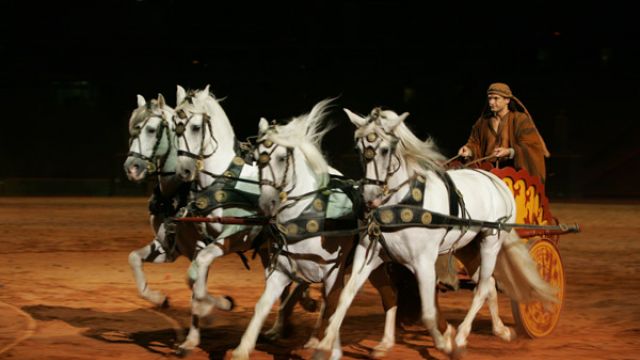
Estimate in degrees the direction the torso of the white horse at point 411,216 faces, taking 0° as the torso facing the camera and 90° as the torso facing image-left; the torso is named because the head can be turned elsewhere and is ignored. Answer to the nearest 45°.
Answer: approximately 45°

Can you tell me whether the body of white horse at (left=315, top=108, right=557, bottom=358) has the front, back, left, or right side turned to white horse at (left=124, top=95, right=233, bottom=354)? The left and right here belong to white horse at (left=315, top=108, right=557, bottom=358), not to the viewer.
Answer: right

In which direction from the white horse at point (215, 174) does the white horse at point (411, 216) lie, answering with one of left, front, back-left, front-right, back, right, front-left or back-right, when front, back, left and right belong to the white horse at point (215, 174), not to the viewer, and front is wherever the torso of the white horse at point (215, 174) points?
left

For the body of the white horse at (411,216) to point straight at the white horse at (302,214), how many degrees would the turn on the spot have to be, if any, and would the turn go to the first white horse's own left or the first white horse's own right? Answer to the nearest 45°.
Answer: approximately 45° to the first white horse's own right

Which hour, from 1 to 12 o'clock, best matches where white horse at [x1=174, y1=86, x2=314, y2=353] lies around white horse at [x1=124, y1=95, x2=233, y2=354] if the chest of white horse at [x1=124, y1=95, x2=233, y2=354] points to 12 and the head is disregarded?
white horse at [x1=174, y1=86, x2=314, y2=353] is roughly at 9 o'clock from white horse at [x1=124, y1=95, x2=233, y2=354].

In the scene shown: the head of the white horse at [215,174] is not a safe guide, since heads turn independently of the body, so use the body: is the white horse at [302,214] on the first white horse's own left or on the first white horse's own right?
on the first white horse's own left

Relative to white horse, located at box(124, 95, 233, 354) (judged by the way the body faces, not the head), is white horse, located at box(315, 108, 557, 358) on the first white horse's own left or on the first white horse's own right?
on the first white horse's own left

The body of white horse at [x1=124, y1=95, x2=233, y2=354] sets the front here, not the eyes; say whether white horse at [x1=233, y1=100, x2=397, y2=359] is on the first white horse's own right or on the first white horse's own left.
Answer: on the first white horse's own left

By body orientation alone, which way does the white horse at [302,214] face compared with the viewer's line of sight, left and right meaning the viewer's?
facing the viewer and to the left of the viewer

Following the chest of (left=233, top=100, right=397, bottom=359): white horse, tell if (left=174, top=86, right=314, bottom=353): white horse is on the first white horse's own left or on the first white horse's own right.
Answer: on the first white horse's own right

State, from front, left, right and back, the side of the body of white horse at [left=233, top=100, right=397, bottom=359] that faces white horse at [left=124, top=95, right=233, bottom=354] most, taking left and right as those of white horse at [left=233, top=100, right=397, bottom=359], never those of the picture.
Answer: right

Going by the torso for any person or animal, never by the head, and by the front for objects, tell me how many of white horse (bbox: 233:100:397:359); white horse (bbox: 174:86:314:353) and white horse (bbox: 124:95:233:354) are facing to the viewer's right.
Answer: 0

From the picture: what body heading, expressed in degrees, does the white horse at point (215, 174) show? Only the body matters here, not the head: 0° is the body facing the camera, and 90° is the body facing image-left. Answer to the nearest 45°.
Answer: approximately 45°
